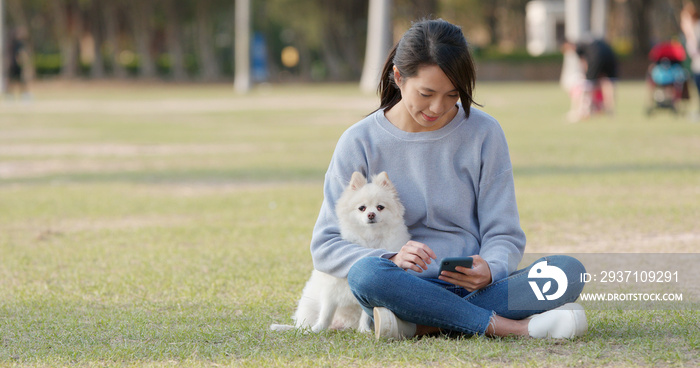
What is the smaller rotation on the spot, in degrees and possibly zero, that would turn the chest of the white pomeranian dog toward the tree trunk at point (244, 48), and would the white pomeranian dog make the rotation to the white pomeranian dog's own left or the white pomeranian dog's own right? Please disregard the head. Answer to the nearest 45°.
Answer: approximately 135° to the white pomeranian dog's own left

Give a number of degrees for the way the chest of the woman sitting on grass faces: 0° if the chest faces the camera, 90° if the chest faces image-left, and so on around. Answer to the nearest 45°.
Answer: approximately 0°

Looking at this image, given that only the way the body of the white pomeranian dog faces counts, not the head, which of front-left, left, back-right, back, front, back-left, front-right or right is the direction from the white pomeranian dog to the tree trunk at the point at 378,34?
back-left

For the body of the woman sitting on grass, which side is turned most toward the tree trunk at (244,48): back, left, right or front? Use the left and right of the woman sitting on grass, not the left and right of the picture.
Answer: back

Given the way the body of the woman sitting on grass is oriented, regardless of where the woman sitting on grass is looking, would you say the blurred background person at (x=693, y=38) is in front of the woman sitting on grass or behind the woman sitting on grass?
behind
